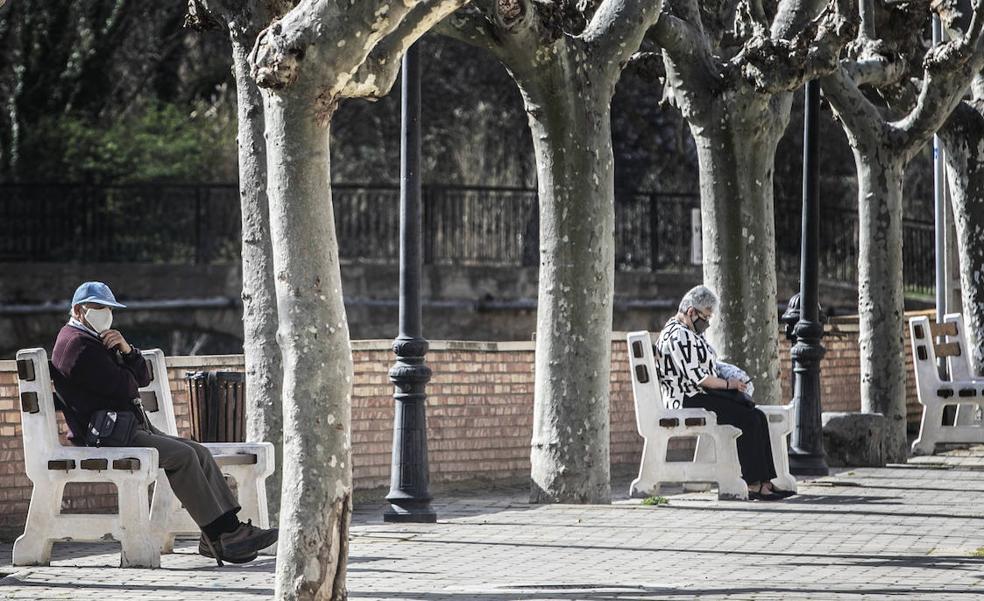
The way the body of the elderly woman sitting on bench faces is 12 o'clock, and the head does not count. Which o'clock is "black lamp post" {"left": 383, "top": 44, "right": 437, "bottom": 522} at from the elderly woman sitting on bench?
The black lamp post is roughly at 5 o'clock from the elderly woman sitting on bench.

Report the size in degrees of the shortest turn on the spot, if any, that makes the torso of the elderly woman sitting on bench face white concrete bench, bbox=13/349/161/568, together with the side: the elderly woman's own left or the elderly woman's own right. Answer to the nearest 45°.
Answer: approximately 135° to the elderly woman's own right

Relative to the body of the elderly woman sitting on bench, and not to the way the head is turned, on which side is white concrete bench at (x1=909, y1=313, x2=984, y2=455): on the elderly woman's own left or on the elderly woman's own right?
on the elderly woman's own left

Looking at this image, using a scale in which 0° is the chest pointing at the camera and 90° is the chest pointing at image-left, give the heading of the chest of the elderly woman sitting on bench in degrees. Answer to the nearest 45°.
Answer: approximately 270°

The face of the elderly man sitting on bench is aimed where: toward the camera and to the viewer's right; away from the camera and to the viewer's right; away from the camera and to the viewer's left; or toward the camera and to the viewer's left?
toward the camera and to the viewer's right

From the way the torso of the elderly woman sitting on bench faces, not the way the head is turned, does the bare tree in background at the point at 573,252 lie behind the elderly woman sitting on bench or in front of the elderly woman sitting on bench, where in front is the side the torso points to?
behind

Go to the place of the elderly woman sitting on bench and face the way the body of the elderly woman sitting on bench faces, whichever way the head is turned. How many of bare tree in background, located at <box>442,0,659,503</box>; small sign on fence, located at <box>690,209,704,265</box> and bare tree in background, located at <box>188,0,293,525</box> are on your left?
1

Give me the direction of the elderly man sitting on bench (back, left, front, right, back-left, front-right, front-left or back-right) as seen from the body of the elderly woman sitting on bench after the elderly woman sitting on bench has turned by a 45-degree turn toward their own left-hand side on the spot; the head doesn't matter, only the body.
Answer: back

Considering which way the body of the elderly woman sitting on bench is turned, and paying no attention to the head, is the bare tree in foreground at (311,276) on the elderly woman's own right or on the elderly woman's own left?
on the elderly woman's own right

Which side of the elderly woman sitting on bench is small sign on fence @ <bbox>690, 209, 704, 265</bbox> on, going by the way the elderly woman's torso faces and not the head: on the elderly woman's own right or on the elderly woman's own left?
on the elderly woman's own left
